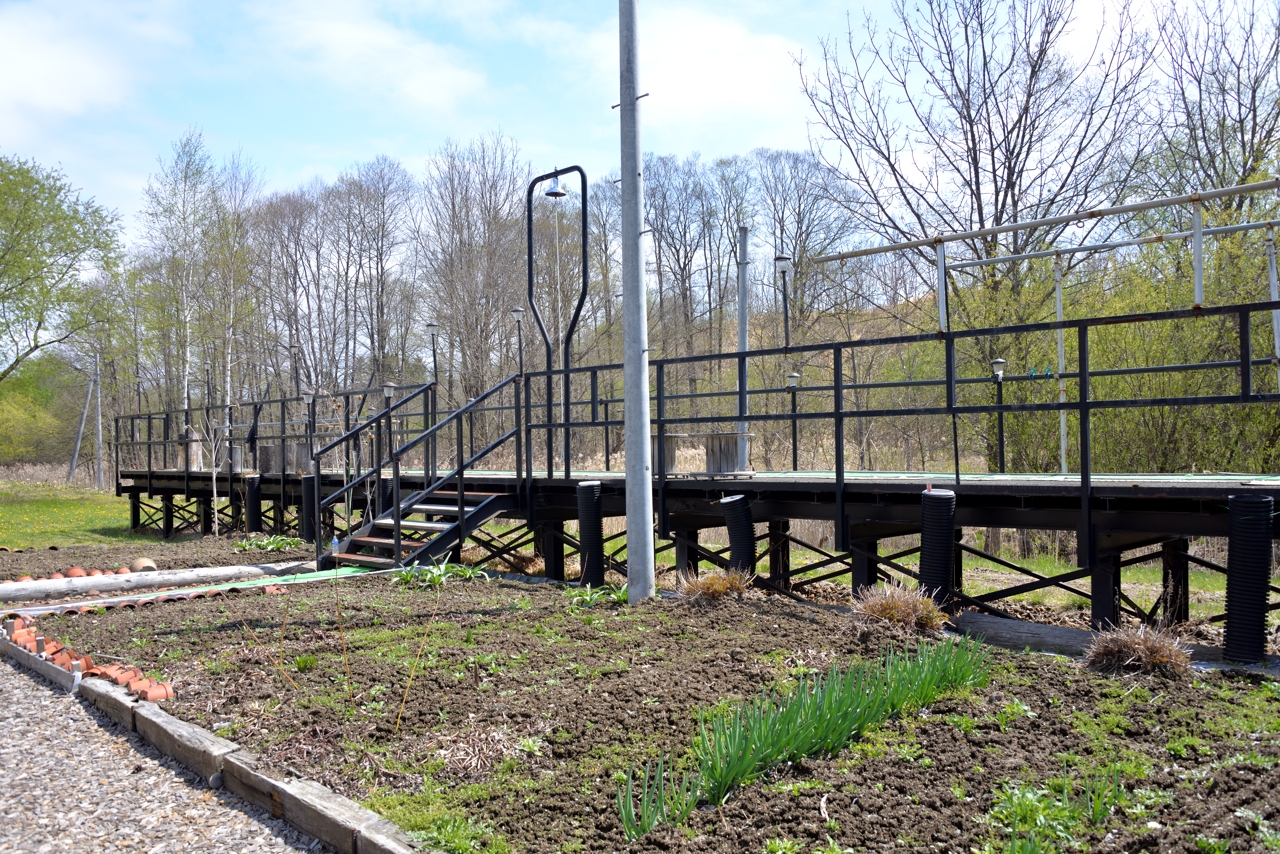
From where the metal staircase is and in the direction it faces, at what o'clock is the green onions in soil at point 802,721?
The green onions in soil is roughly at 10 o'clock from the metal staircase.

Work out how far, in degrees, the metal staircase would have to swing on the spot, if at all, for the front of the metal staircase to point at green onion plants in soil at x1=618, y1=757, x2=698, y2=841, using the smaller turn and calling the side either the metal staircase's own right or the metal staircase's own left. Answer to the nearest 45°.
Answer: approximately 45° to the metal staircase's own left

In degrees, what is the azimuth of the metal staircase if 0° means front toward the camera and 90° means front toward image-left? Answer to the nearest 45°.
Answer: approximately 45°

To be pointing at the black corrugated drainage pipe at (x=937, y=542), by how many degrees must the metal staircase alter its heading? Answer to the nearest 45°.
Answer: approximately 90° to its left

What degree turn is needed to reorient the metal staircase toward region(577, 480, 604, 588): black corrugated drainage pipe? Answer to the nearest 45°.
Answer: approximately 90° to its left

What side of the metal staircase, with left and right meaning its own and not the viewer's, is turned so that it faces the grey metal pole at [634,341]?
left

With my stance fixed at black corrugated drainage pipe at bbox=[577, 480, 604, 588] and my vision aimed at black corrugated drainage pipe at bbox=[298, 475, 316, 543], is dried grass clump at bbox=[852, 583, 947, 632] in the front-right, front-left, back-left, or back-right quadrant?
back-left

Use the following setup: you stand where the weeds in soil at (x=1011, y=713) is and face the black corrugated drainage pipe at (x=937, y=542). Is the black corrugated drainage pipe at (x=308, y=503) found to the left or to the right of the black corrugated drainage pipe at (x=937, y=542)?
left

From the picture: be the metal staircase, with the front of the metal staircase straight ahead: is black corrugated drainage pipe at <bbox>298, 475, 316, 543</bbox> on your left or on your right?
on your right

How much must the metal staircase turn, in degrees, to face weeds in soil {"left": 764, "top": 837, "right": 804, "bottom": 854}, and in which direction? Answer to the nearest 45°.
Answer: approximately 45° to its left
